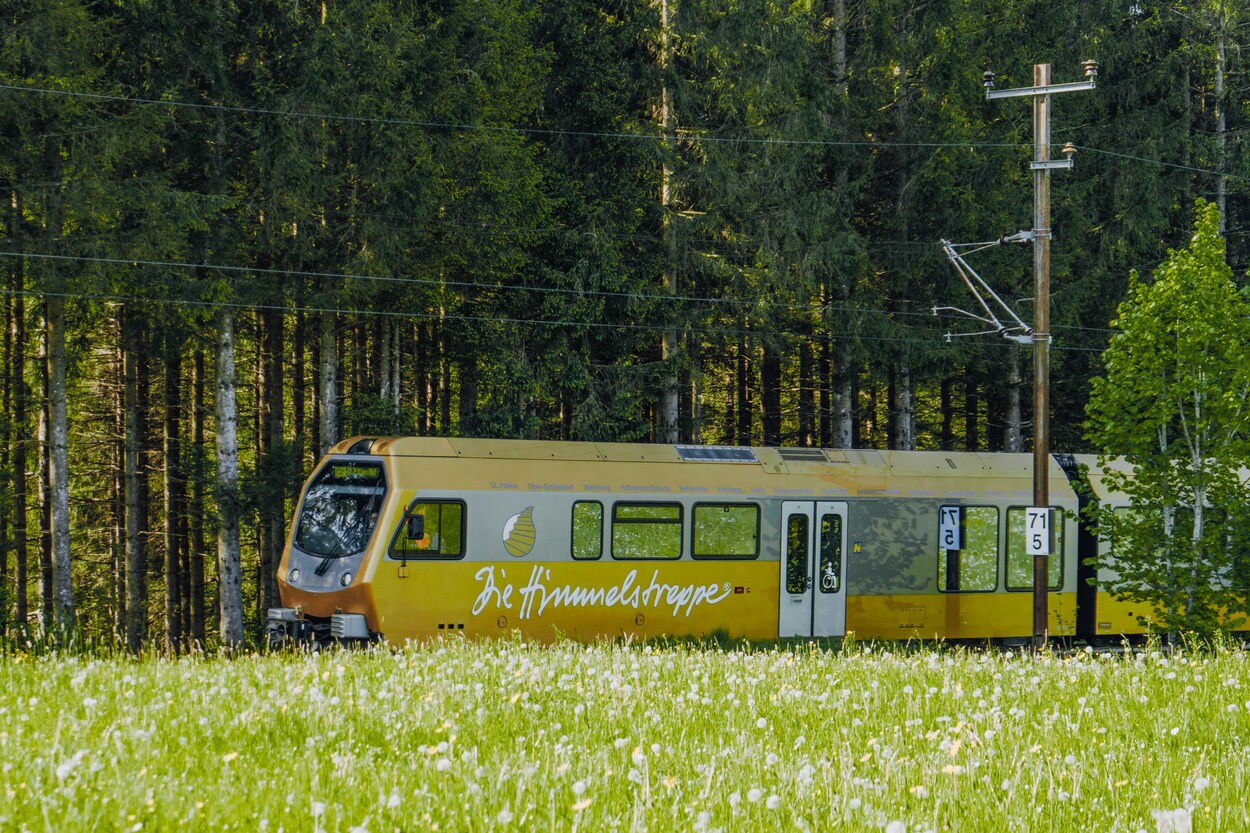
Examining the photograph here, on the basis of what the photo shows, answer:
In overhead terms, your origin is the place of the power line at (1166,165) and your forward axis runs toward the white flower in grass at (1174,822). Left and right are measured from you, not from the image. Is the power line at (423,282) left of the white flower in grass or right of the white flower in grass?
right

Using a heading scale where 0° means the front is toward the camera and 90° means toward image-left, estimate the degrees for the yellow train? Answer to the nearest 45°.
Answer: approximately 45°

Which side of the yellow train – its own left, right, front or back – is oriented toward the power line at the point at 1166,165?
back

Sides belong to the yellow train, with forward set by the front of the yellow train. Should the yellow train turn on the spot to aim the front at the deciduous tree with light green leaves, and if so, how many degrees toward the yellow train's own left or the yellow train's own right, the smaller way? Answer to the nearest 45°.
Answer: approximately 135° to the yellow train's own left

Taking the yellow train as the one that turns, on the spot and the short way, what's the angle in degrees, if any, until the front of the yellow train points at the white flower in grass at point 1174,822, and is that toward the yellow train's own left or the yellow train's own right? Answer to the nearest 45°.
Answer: approximately 45° to the yellow train's own left
